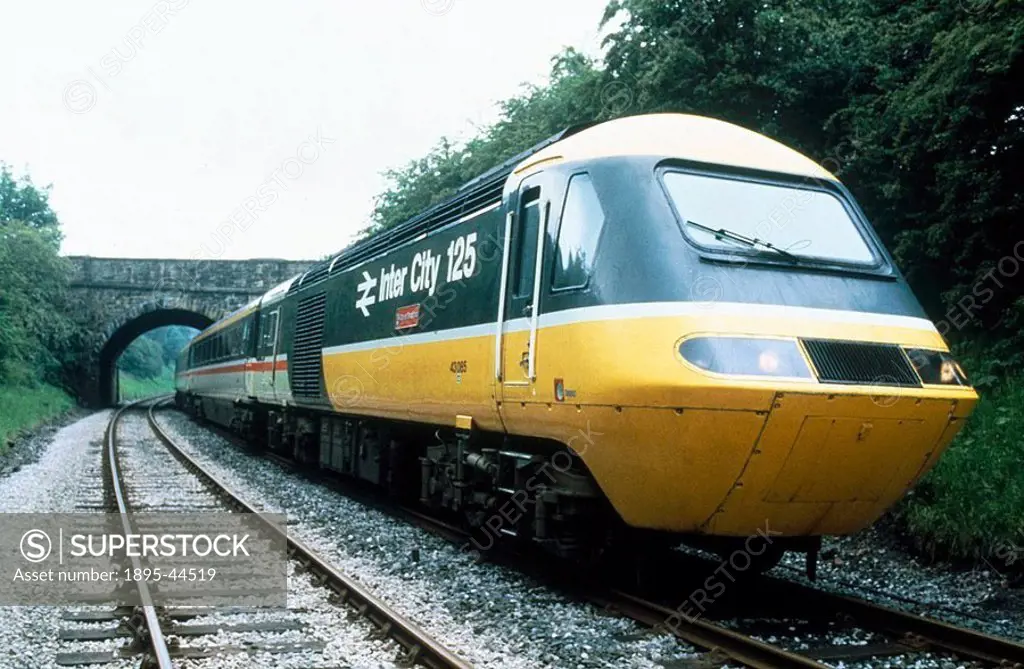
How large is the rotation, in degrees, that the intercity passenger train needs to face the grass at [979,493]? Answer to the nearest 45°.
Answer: approximately 90° to its left

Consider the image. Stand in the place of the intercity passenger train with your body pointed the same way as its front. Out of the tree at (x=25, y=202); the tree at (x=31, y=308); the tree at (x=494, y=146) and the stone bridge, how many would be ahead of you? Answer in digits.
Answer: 0

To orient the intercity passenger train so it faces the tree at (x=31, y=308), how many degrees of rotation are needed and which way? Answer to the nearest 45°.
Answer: approximately 180°

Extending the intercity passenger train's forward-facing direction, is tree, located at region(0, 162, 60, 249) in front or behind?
behind

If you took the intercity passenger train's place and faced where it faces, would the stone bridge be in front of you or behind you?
behind

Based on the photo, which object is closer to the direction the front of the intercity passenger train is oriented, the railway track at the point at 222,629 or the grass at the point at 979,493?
the grass

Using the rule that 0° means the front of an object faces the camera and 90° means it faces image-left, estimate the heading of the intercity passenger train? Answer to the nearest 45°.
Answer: approximately 315°

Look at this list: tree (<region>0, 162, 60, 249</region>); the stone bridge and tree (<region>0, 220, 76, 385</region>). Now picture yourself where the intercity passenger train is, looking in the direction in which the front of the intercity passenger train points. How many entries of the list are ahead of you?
0

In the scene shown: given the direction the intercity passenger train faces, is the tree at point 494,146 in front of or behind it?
behind
